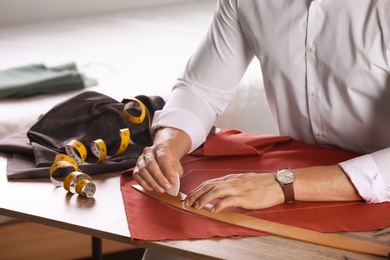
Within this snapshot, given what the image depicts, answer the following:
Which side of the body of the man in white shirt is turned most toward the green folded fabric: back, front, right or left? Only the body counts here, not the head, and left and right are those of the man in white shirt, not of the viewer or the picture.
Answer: right

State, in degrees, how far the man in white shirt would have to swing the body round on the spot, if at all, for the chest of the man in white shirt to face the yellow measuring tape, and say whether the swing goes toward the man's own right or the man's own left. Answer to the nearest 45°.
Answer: approximately 45° to the man's own right

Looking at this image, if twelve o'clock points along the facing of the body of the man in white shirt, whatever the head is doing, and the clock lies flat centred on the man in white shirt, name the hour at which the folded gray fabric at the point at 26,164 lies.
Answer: The folded gray fabric is roughly at 1 o'clock from the man in white shirt.

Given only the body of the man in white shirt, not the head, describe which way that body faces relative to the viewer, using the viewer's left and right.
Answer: facing the viewer and to the left of the viewer
